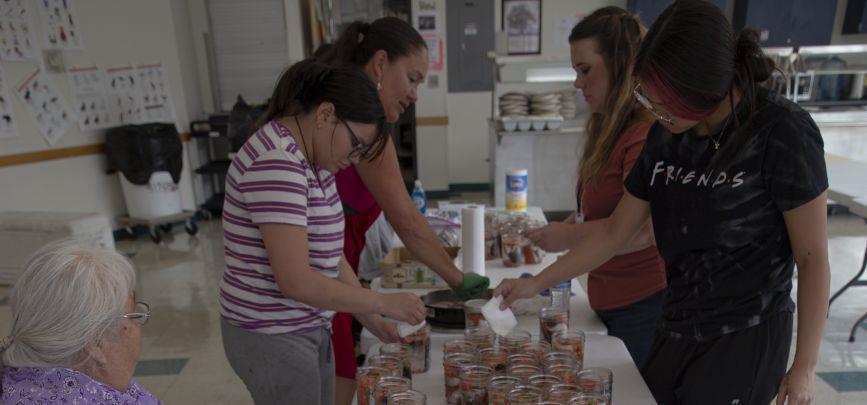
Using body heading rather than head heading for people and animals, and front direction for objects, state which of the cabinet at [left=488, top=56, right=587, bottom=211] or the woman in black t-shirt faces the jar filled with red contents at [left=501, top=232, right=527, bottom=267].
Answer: the cabinet

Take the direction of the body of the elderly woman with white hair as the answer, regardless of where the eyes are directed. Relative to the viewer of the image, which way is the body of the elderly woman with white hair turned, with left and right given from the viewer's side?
facing away from the viewer and to the right of the viewer

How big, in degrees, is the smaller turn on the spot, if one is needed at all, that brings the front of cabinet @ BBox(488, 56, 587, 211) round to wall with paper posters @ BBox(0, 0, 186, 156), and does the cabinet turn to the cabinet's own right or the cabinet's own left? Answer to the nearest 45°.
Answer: approximately 90° to the cabinet's own right

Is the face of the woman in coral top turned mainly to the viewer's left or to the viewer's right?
to the viewer's left

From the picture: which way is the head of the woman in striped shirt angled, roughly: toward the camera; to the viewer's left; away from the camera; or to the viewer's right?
to the viewer's right

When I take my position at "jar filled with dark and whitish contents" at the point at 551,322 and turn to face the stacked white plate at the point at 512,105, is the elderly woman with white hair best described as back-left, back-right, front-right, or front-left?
back-left

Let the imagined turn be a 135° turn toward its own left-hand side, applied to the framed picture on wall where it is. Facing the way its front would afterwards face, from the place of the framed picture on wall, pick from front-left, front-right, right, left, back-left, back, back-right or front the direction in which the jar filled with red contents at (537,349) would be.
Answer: back-right

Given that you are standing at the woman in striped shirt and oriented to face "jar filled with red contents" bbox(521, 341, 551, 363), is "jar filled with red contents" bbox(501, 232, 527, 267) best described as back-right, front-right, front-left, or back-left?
front-left

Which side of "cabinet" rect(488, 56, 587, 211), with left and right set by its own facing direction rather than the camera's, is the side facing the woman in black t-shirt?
front

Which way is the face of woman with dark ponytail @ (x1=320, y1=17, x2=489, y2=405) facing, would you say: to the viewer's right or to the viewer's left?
to the viewer's right

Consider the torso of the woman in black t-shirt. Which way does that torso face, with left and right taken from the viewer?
facing the viewer and to the left of the viewer

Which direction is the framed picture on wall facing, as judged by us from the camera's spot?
facing the viewer

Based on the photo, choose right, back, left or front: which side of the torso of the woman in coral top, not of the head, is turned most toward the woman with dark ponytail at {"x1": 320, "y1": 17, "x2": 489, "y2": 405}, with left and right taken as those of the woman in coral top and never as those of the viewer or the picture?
front

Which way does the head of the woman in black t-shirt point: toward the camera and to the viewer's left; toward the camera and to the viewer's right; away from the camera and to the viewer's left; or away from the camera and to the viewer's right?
toward the camera and to the viewer's left

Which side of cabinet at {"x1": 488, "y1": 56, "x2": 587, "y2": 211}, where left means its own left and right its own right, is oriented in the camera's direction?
front

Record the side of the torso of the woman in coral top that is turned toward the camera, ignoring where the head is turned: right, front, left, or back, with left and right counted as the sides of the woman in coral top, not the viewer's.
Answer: left

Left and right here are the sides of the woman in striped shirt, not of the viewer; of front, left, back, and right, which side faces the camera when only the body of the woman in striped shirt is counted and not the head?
right

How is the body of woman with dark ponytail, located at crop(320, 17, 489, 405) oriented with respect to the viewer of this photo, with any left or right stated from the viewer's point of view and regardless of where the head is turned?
facing to the right of the viewer
